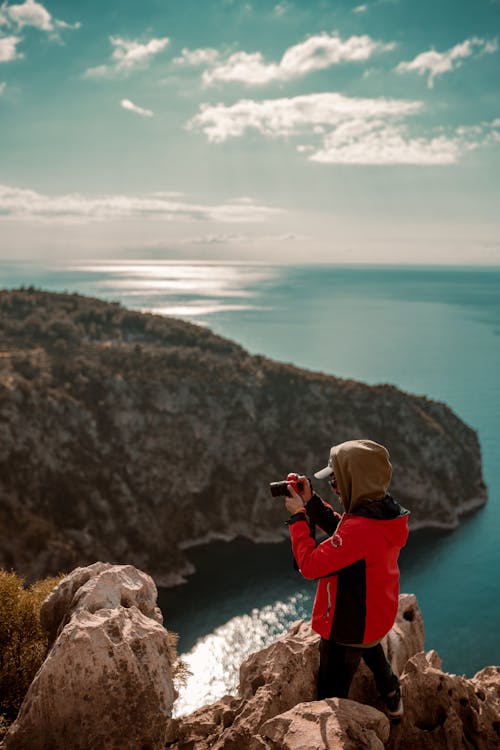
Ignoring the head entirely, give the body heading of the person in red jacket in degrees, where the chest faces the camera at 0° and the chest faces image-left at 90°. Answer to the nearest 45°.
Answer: approximately 90°
